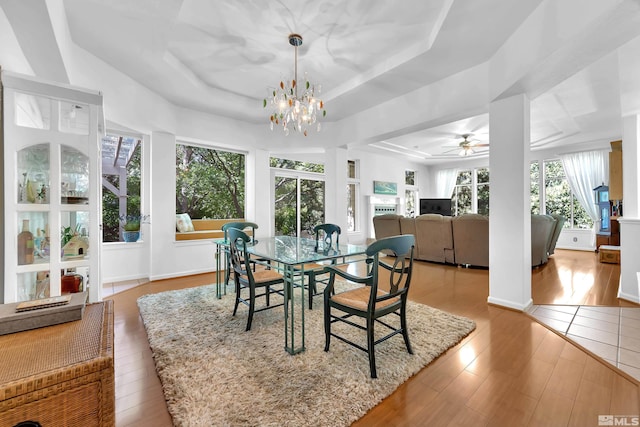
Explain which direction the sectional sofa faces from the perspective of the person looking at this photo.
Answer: facing away from the viewer

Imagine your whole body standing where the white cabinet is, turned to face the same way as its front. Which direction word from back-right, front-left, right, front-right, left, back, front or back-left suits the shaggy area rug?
front

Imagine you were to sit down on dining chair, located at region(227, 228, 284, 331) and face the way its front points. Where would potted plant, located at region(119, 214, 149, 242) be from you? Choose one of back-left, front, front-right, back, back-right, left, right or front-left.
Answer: left

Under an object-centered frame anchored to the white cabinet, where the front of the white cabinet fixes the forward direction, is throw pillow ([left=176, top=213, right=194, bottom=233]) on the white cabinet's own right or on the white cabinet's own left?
on the white cabinet's own left

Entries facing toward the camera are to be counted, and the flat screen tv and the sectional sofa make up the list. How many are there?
1

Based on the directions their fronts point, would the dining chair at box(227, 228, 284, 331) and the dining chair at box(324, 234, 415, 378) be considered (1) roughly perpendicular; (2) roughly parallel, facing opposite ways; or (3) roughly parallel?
roughly perpendicular

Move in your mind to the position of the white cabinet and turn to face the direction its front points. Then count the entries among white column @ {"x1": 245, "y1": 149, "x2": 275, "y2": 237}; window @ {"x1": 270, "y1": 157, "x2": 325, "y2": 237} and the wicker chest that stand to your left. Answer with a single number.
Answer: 2

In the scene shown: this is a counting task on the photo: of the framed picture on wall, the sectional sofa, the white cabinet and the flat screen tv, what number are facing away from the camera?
1

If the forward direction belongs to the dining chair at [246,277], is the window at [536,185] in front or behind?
in front

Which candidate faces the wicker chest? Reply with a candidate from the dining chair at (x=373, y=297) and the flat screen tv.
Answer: the flat screen tv

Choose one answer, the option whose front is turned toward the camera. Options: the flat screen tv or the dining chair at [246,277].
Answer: the flat screen tv

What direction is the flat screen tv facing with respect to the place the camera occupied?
facing the viewer

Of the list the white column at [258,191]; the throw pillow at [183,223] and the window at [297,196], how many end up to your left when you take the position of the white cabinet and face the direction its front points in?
3

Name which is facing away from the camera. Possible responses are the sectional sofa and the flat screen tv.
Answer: the sectional sofa

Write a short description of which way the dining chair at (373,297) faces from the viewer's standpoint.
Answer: facing away from the viewer and to the left of the viewer

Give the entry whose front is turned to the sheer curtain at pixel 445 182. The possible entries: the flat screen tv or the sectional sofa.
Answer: the sectional sofa

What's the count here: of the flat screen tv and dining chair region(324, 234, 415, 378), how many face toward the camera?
1

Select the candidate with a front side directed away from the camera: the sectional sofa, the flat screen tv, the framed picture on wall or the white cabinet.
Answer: the sectional sofa

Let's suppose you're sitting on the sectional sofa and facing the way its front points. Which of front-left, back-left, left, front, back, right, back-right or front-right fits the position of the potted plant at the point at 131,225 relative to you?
back-left

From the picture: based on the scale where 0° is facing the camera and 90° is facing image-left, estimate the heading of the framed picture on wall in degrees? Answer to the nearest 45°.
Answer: approximately 315°

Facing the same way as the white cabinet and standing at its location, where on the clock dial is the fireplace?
The fireplace is roughly at 8 o'clock from the white cabinet.

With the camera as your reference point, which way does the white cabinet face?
facing the viewer and to the right of the viewer
